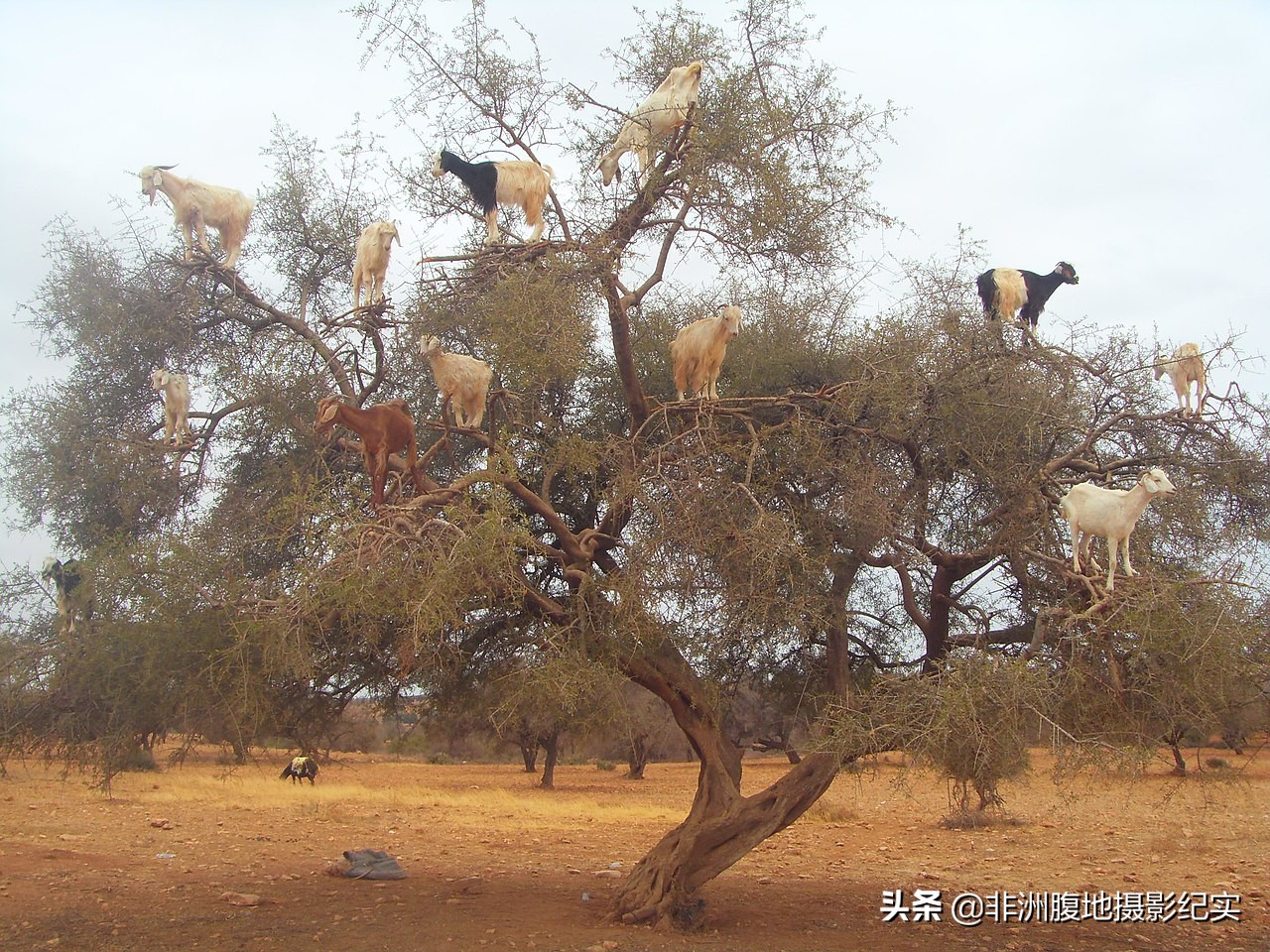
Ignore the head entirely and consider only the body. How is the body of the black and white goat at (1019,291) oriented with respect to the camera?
to the viewer's right

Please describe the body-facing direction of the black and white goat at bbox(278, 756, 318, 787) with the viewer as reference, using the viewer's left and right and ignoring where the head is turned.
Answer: facing to the left of the viewer

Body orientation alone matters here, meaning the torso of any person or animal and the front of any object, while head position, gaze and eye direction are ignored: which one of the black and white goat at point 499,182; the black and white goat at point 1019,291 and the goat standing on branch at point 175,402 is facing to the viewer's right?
the black and white goat at point 1019,291

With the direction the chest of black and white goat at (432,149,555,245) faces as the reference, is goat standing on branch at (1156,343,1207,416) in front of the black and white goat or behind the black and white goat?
behind

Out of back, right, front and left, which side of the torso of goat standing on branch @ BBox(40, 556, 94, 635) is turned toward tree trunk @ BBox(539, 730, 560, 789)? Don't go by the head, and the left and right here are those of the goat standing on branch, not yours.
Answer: back

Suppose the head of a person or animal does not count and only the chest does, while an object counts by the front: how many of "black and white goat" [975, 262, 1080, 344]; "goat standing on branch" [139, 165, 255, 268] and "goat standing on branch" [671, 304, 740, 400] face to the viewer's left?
1

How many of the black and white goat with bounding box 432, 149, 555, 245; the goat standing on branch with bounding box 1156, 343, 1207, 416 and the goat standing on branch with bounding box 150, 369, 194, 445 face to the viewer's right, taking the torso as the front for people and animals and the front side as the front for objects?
0

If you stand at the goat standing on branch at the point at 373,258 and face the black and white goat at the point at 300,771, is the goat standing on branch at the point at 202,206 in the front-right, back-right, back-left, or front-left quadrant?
front-left

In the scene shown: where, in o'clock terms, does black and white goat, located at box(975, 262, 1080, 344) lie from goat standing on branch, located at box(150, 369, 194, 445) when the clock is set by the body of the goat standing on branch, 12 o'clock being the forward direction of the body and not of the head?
The black and white goat is roughly at 8 o'clock from the goat standing on branch.

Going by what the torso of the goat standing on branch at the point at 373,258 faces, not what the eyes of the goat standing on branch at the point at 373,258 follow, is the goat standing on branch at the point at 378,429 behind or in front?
in front

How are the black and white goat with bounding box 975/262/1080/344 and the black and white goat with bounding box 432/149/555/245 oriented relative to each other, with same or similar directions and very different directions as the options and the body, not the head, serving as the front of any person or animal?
very different directions

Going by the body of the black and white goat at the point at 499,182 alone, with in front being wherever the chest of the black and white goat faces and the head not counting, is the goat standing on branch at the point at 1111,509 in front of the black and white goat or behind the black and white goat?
behind

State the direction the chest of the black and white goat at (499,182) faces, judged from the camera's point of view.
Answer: to the viewer's left

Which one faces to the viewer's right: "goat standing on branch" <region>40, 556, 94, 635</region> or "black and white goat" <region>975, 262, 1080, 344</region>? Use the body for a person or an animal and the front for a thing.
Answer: the black and white goat

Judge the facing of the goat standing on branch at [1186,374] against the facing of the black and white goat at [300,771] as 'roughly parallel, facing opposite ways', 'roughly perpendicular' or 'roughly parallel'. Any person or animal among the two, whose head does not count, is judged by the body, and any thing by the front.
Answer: roughly parallel

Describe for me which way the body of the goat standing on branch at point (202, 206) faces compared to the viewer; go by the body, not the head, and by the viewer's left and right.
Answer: facing to the left of the viewer

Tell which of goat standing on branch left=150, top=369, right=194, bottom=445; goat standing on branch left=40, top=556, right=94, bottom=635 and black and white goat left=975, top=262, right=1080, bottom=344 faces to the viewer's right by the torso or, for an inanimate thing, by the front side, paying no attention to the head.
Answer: the black and white goat
